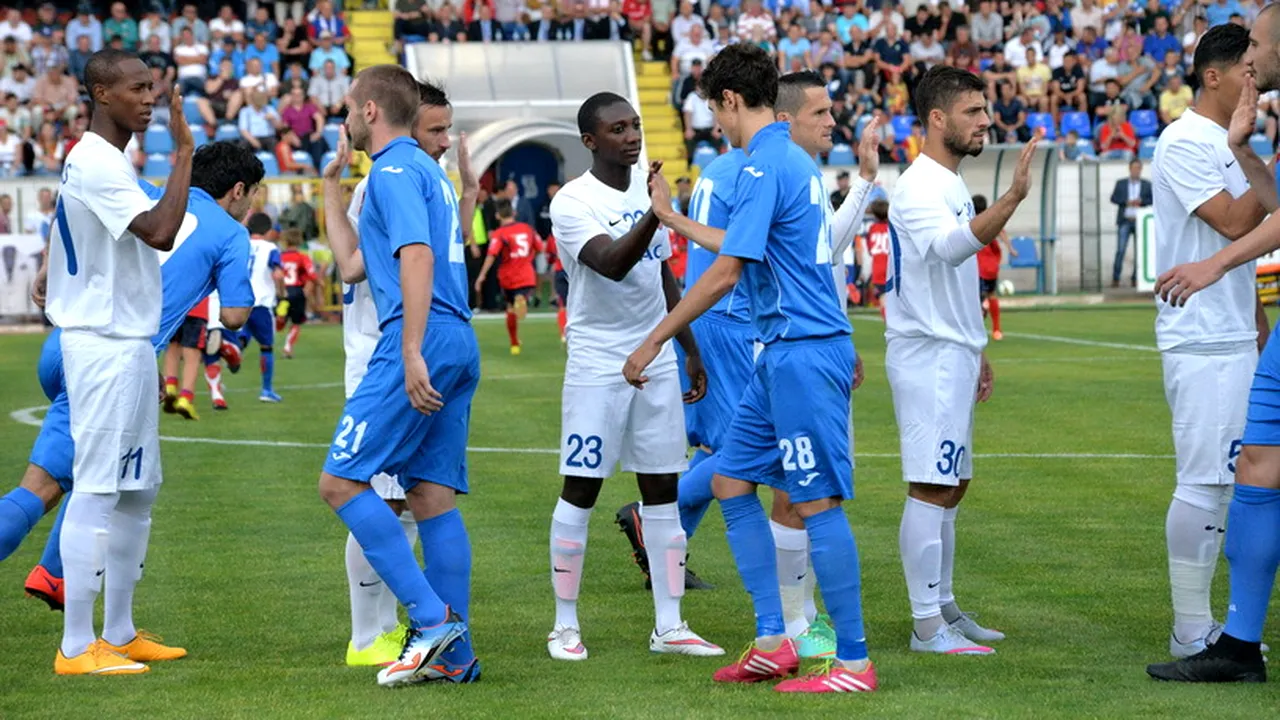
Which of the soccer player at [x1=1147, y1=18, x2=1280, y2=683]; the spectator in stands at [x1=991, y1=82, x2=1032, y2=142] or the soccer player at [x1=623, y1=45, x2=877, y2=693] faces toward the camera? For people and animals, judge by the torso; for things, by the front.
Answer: the spectator in stands

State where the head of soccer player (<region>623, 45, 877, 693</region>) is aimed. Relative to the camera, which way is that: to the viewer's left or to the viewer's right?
to the viewer's left

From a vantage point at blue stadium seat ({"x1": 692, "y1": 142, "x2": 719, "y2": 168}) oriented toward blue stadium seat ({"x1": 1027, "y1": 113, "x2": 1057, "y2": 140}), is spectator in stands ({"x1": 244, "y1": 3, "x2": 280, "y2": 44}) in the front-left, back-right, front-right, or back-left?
back-left

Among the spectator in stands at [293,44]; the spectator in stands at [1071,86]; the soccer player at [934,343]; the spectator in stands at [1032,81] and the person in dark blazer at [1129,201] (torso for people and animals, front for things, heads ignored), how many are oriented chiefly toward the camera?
4

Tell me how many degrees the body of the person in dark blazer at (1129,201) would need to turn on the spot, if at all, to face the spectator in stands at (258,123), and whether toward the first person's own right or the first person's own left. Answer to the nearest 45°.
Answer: approximately 90° to the first person's own right
